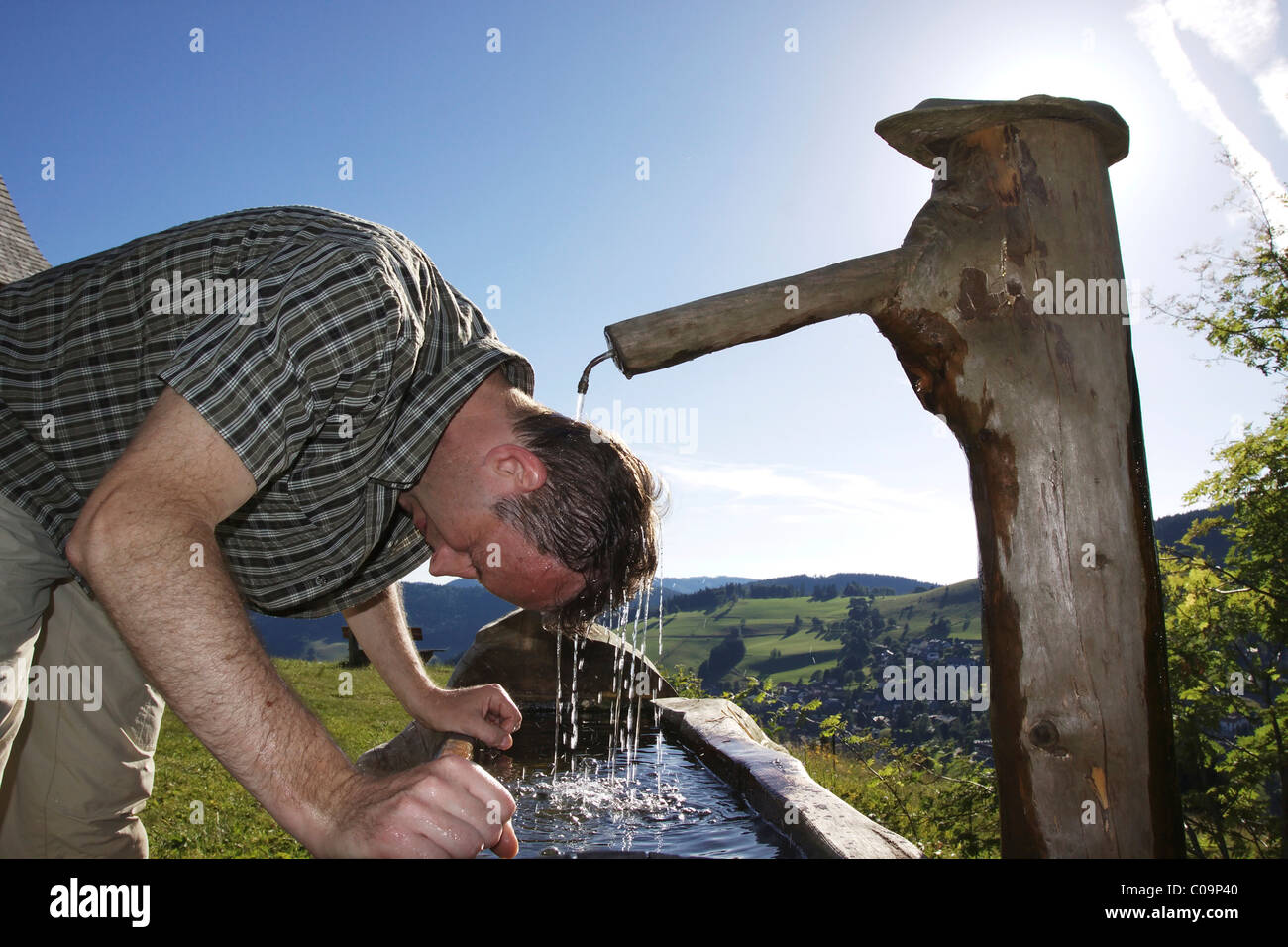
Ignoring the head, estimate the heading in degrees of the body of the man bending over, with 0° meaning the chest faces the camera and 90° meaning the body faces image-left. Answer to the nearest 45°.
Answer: approximately 270°

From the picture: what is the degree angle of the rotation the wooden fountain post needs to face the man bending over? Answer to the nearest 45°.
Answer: approximately 45° to its left

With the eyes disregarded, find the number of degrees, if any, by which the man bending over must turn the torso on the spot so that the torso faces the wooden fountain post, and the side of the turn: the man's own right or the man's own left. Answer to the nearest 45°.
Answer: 0° — they already face it

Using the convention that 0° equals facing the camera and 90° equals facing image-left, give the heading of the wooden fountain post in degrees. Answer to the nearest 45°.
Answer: approximately 90°

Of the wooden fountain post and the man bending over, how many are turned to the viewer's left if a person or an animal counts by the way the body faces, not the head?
1
